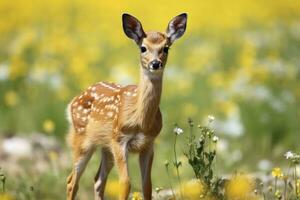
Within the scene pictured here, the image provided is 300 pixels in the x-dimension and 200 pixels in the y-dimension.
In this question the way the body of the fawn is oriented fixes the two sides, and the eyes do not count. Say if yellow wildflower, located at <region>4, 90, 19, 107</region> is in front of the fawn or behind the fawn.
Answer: behind

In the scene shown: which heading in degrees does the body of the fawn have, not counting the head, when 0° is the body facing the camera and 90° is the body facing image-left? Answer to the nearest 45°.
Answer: approximately 315°

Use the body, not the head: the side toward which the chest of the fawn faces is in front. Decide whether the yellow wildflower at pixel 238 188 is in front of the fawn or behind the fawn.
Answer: in front

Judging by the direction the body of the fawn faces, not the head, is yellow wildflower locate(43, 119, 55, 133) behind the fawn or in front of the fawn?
behind
